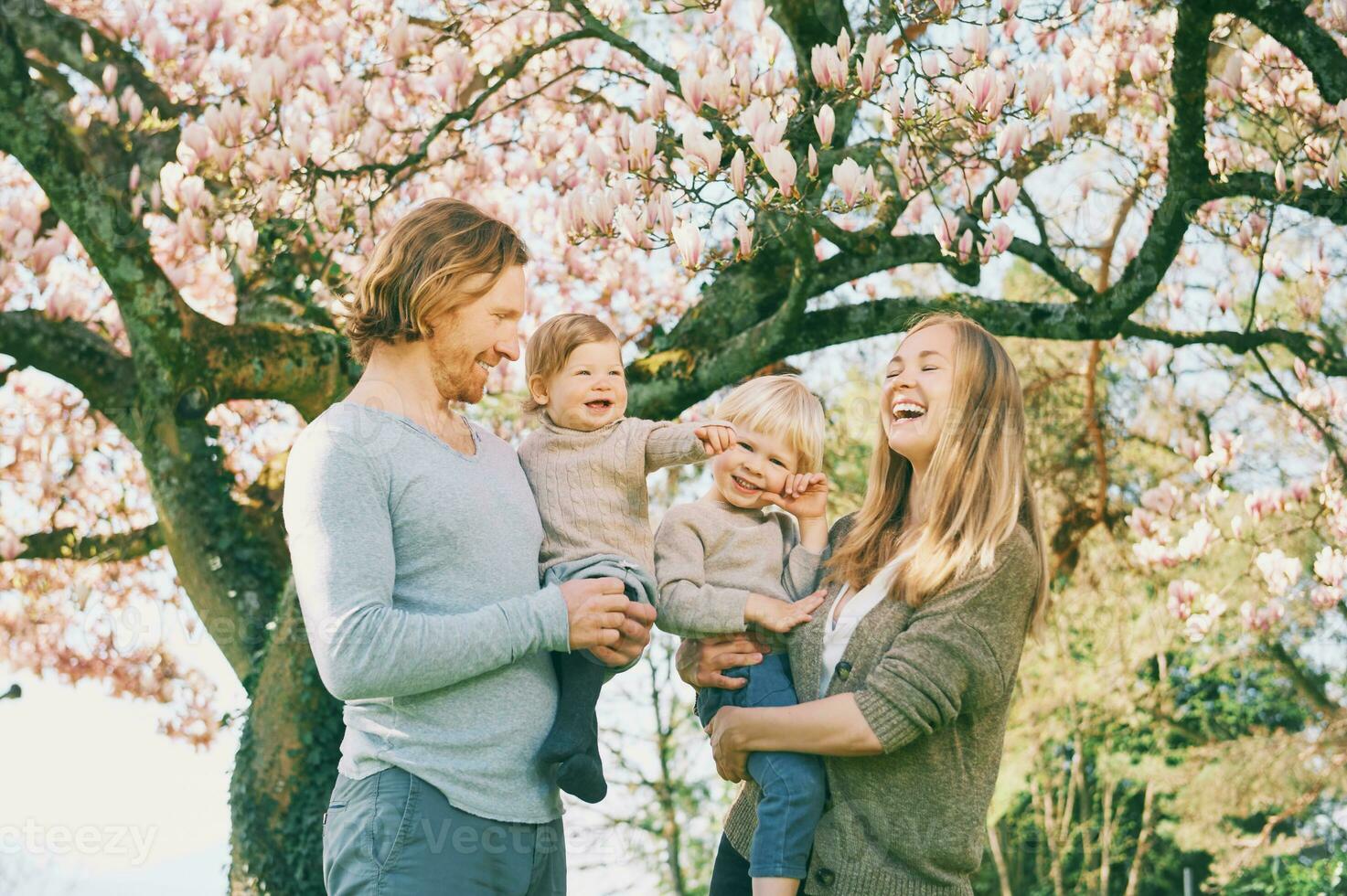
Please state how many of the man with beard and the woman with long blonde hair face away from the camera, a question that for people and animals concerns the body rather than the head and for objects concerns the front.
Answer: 0

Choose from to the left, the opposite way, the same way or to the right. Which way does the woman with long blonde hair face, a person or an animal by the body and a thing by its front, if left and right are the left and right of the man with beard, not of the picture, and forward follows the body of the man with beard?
to the right

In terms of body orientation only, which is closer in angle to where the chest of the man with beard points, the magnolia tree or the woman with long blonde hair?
the woman with long blonde hair

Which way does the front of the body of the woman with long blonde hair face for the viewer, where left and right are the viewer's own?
facing the viewer and to the left of the viewer

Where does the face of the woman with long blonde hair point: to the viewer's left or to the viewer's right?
to the viewer's left

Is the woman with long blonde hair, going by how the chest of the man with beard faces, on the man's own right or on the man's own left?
on the man's own left

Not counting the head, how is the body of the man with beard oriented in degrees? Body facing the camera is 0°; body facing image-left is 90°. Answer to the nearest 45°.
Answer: approximately 315°

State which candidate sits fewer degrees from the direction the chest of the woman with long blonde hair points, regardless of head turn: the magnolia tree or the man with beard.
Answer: the man with beard

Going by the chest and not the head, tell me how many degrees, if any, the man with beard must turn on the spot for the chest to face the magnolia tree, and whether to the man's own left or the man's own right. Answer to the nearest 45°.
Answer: approximately 135° to the man's own left
